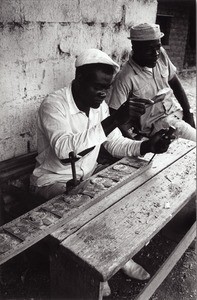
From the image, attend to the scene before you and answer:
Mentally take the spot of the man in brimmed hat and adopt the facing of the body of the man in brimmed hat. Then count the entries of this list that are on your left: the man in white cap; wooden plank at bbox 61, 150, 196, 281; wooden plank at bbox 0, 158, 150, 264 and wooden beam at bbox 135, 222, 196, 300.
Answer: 0

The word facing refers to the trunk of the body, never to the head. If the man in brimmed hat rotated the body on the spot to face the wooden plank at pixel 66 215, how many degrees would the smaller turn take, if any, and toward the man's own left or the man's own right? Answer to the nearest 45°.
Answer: approximately 45° to the man's own right

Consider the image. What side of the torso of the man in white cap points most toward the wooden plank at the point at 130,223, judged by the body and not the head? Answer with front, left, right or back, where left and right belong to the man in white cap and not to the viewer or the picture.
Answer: front

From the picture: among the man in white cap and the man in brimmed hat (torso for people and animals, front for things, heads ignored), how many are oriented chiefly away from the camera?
0

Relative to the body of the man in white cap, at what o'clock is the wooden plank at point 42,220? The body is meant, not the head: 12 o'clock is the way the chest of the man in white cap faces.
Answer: The wooden plank is roughly at 2 o'clock from the man in white cap.

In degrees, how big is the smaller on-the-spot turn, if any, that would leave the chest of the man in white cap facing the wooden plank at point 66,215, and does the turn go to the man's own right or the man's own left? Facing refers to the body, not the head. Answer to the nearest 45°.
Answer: approximately 45° to the man's own right

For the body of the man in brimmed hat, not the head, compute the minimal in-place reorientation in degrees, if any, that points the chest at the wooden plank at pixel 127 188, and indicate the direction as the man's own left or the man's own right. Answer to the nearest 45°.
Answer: approximately 45° to the man's own right

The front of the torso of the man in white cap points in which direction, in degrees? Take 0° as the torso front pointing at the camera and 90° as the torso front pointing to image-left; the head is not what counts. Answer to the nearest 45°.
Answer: approximately 315°

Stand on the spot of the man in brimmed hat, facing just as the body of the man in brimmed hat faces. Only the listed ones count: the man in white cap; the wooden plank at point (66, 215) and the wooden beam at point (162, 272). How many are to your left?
0
